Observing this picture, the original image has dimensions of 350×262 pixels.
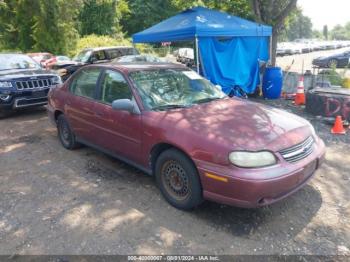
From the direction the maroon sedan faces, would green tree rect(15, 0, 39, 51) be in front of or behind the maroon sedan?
behind

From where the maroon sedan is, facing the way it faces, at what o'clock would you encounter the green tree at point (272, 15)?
The green tree is roughly at 8 o'clock from the maroon sedan.

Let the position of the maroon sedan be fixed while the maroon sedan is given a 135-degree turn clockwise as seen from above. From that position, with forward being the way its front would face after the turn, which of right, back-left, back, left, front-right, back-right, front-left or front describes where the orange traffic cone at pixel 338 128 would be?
back-right

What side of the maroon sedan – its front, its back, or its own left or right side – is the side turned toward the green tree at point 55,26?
back

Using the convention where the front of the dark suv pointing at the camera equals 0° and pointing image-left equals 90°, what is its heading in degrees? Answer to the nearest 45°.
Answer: approximately 315°

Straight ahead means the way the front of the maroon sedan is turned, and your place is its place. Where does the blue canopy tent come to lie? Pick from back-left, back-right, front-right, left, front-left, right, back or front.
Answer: back-left

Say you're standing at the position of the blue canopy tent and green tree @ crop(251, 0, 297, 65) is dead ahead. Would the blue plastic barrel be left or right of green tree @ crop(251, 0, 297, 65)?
right

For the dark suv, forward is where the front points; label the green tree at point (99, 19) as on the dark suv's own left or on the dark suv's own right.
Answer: on the dark suv's own left

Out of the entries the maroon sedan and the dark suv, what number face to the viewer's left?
0

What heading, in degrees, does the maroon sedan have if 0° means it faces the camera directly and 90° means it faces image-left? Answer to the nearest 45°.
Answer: approximately 315°
